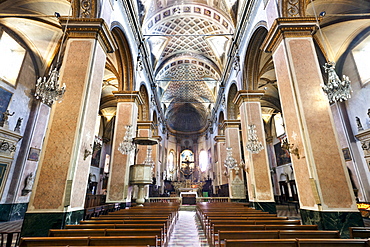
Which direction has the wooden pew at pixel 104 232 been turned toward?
away from the camera

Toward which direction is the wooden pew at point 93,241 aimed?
away from the camera

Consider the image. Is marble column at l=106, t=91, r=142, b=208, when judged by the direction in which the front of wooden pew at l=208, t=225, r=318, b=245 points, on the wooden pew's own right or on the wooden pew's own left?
on the wooden pew's own left

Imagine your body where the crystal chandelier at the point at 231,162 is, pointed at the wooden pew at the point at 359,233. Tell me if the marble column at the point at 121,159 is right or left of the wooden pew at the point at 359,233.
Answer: right

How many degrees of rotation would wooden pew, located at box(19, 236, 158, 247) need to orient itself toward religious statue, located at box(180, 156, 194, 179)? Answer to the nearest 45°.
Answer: approximately 45° to its right

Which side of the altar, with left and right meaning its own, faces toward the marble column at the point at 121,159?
front

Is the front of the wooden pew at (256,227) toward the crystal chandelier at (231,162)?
yes

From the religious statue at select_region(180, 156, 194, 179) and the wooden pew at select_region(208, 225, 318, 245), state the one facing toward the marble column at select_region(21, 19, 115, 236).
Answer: the religious statue

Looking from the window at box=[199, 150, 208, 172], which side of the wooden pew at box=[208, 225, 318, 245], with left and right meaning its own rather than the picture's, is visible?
front

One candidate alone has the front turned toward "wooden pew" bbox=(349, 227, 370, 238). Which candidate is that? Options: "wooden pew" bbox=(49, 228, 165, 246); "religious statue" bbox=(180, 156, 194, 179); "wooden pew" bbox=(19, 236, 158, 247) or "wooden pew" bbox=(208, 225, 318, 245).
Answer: the religious statue

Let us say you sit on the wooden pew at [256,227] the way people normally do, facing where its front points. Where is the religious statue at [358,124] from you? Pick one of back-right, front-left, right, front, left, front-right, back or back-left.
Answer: front-right

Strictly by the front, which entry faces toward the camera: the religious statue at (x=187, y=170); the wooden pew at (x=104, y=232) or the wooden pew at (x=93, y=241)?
the religious statue

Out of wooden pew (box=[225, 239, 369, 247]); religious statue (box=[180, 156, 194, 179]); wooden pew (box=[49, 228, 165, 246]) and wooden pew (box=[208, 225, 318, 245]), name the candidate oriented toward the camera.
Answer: the religious statue

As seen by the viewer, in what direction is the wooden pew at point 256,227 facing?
away from the camera

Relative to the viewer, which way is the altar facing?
toward the camera

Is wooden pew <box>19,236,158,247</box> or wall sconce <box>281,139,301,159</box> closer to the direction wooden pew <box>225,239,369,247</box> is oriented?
the wall sconce

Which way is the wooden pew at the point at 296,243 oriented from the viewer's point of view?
away from the camera

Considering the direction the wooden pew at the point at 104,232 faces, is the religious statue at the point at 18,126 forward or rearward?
forward

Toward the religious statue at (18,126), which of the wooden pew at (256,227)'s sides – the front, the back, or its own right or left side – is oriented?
left

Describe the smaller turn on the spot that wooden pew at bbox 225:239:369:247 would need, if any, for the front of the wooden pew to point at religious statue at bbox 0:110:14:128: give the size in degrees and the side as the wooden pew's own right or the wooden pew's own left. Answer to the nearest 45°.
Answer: approximately 90° to the wooden pew's own left

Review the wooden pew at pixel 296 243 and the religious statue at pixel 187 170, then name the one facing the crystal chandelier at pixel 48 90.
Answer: the religious statue
